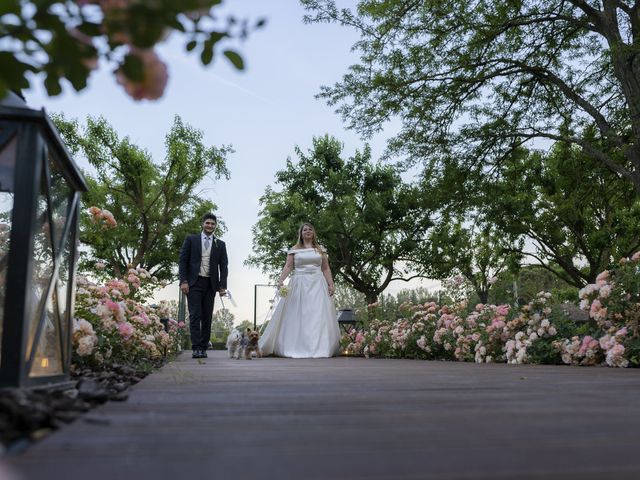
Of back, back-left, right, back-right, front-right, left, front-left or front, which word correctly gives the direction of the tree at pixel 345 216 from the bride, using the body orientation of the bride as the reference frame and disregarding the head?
back

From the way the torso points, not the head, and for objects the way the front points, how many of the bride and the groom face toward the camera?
2

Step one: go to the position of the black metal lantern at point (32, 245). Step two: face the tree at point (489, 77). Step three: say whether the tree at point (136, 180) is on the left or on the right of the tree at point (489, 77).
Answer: left

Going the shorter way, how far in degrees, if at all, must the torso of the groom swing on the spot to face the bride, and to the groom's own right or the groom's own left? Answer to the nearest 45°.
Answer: approximately 135° to the groom's own left

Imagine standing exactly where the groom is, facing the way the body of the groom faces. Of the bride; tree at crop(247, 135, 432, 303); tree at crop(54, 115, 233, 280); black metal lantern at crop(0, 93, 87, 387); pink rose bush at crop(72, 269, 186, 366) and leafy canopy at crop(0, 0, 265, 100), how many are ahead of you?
3

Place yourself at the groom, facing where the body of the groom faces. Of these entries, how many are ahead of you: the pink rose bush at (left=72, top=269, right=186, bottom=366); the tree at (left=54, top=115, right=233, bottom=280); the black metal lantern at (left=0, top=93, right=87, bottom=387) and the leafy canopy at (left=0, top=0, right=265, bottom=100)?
3

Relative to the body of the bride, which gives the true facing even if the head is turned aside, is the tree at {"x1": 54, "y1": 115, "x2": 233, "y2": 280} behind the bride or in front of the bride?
behind

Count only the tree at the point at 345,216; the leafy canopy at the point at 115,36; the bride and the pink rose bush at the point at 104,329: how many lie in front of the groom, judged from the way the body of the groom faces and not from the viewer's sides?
2
